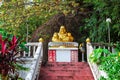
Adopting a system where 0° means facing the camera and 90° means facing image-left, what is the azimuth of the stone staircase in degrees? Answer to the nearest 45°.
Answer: approximately 0°

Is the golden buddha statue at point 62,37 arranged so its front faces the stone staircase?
yes

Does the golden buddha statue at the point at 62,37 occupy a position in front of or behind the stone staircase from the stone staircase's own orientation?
behind
